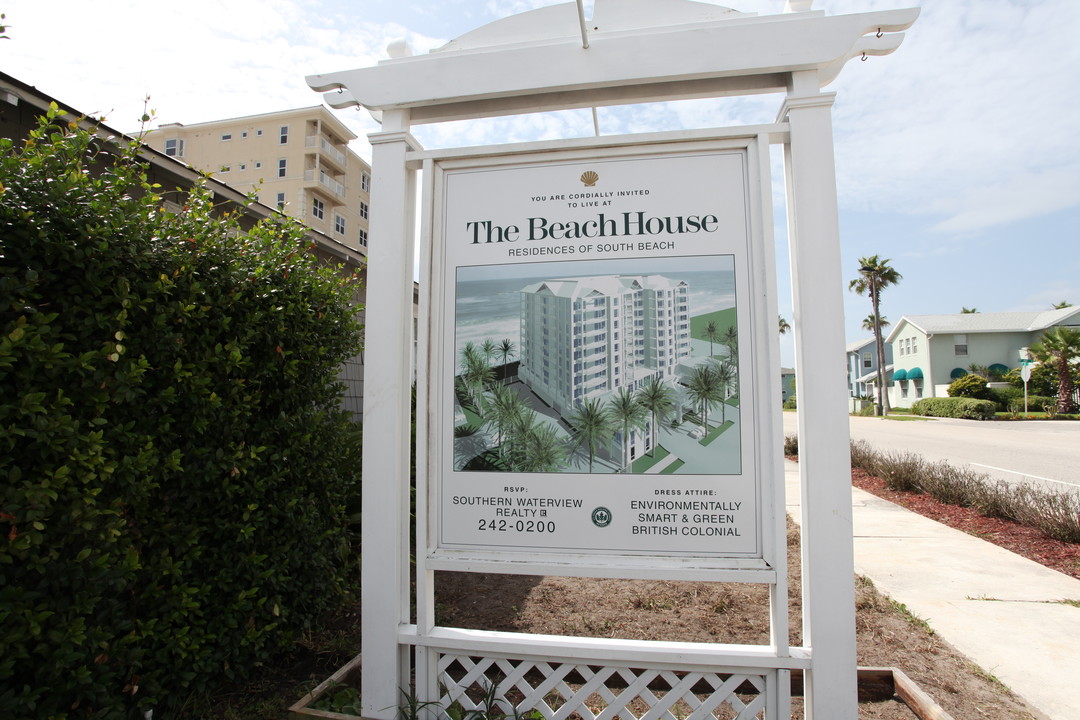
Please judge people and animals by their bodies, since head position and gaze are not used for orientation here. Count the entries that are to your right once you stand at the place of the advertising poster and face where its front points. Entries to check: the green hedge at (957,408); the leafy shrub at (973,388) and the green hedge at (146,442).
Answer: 1

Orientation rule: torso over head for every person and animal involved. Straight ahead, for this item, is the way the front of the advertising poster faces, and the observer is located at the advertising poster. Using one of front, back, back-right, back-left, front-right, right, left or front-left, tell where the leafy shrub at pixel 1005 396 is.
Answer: back-left

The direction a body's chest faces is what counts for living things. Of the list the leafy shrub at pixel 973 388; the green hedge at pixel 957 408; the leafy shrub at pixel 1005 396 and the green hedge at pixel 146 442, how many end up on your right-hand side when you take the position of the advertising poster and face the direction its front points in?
1

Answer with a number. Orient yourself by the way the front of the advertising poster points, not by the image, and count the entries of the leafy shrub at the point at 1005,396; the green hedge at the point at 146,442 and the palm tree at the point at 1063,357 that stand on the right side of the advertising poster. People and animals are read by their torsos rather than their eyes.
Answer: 1

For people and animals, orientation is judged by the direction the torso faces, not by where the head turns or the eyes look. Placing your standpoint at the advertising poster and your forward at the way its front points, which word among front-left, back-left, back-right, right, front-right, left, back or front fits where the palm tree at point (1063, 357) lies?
back-left

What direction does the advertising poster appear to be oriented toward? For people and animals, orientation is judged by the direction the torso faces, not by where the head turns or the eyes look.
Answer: toward the camera

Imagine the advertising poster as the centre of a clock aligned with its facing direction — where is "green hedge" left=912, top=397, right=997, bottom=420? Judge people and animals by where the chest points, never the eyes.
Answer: The green hedge is roughly at 7 o'clock from the advertising poster.

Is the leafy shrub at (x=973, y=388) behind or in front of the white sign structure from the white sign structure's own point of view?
behind

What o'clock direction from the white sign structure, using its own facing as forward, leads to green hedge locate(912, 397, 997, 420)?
The green hedge is roughly at 7 o'clock from the white sign structure.

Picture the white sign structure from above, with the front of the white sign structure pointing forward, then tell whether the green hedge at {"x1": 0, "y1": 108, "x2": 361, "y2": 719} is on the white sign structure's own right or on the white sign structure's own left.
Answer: on the white sign structure's own right

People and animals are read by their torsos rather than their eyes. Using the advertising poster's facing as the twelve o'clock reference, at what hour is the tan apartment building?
The tan apartment building is roughly at 5 o'clock from the advertising poster.

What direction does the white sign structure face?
toward the camera
